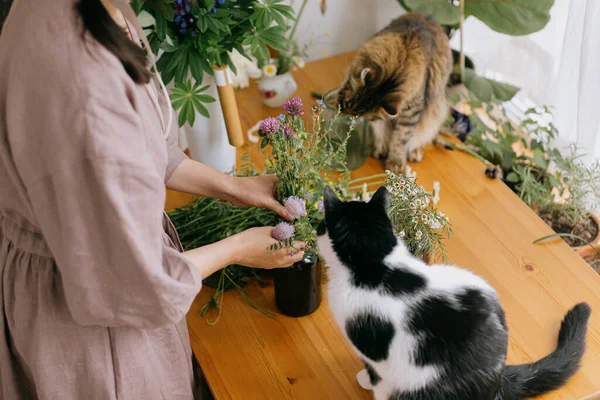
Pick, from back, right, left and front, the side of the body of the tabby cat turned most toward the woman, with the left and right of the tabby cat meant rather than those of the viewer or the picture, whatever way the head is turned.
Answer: front

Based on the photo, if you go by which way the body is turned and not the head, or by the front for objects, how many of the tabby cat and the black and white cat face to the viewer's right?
0

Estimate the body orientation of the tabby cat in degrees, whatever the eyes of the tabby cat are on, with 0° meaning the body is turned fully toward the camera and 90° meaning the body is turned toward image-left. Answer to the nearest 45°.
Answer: approximately 45°

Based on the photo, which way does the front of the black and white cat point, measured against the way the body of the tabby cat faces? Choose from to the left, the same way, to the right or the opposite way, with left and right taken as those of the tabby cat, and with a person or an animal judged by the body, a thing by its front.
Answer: to the right

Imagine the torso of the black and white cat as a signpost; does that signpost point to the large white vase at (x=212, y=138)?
yes

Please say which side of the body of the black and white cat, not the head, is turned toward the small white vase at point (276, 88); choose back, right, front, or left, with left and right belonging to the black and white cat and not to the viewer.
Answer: front

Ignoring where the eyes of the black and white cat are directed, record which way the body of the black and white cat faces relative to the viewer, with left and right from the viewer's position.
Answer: facing away from the viewer and to the left of the viewer
